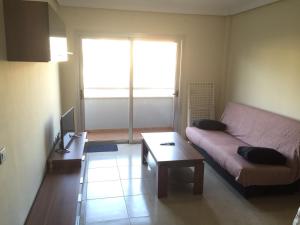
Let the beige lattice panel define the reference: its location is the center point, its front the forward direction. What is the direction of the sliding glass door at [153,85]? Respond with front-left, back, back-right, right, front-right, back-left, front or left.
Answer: right

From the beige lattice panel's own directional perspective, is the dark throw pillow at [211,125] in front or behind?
in front

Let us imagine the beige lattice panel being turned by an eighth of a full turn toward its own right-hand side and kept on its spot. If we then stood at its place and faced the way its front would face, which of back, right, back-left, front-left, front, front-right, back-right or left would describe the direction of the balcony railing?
front-right

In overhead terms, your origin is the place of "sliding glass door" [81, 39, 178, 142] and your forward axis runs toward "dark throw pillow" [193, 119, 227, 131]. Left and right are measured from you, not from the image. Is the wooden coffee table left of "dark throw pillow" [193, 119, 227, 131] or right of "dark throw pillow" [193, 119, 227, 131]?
right

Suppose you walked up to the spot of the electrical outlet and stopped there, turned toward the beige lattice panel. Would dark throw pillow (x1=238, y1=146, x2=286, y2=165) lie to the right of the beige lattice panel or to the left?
right

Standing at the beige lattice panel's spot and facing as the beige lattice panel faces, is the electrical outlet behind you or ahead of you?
ahead

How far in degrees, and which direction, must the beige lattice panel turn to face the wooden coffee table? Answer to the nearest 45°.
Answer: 0° — it already faces it

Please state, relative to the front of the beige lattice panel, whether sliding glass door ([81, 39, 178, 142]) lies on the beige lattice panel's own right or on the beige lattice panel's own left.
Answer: on the beige lattice panel's own right

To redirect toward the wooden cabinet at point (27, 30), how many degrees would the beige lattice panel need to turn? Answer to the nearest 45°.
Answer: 0° — it already faces it
